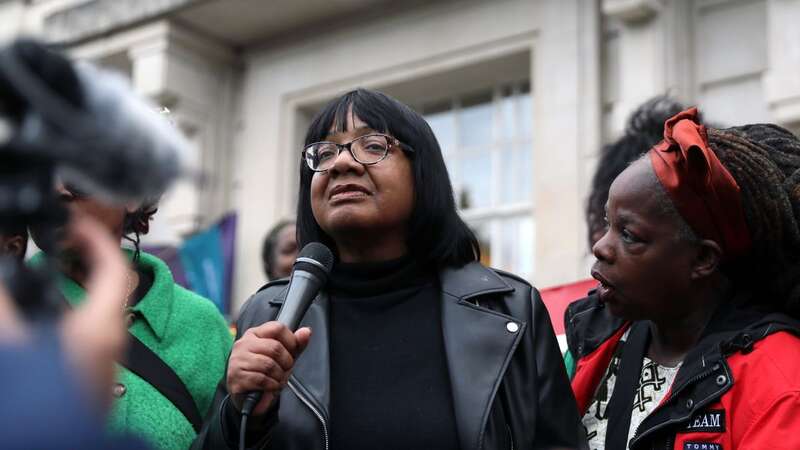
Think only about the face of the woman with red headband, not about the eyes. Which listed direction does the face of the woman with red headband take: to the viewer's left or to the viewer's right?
to the viewer's left

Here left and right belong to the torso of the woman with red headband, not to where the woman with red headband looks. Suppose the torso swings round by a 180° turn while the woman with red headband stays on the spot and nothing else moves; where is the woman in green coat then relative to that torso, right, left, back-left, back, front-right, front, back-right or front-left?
back-left

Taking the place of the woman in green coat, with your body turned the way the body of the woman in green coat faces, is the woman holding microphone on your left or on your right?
on your left

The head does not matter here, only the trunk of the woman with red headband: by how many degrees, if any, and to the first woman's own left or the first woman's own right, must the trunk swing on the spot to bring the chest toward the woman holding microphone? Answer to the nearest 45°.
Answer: approximately 45° to the first woman's own right

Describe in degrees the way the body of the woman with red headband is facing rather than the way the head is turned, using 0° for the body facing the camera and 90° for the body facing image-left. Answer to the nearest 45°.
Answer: approximately 45°
